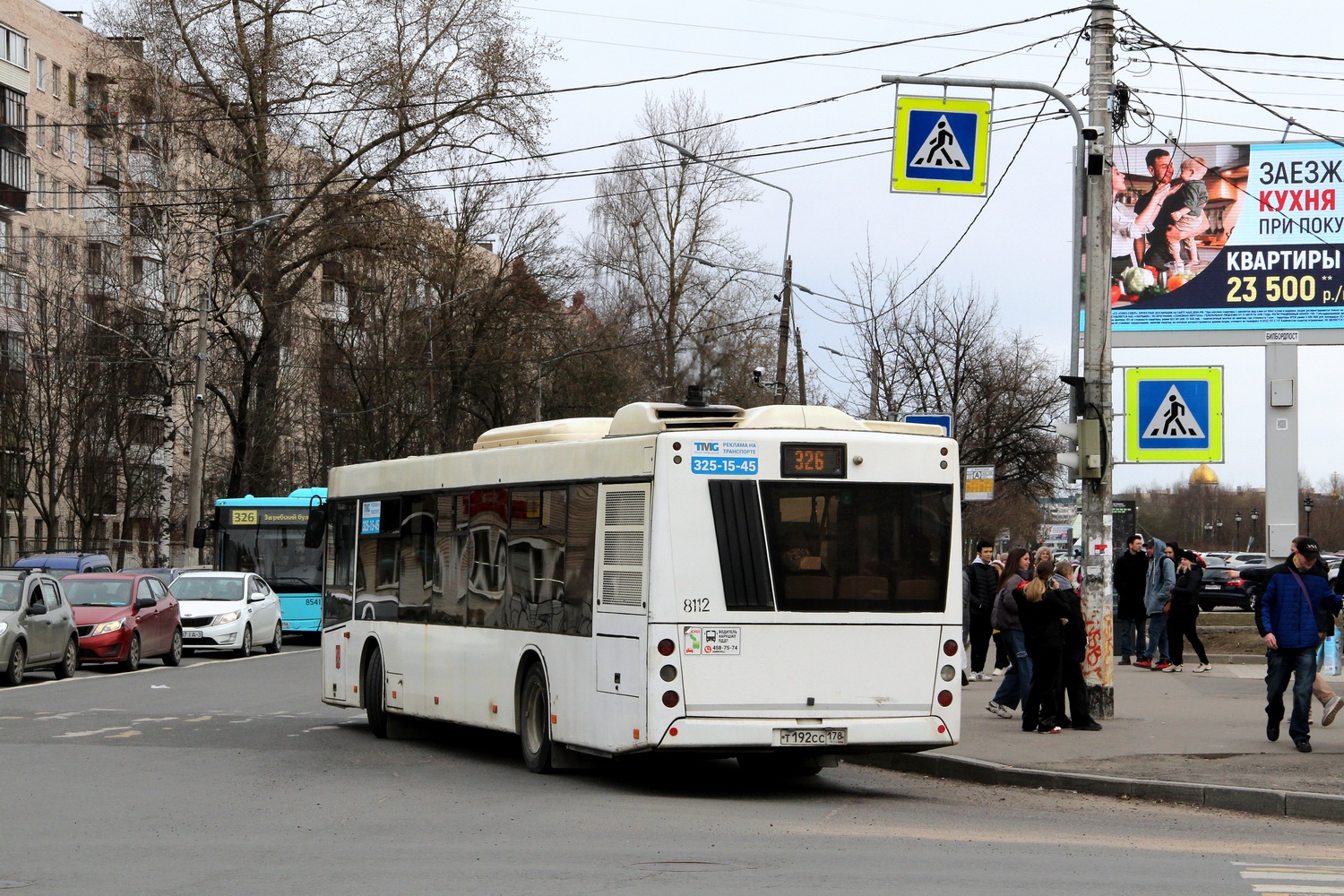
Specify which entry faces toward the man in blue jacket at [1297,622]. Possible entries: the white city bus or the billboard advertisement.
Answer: the billboard advertisement

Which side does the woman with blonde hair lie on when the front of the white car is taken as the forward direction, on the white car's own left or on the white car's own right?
on the white car's own left

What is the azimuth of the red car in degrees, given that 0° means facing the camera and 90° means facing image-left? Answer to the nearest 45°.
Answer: approximately 45°

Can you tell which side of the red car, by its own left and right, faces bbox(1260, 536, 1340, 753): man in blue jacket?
left

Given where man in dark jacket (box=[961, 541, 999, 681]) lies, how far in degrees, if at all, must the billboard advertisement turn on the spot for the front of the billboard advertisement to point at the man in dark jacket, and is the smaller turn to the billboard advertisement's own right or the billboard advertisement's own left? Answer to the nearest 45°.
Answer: approximately 45° to the billboard advertisement's own right

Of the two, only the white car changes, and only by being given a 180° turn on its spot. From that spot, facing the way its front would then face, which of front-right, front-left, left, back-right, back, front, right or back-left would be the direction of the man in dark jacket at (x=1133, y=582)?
right

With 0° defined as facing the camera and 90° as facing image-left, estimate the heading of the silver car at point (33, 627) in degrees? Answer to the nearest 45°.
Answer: approximately 45°

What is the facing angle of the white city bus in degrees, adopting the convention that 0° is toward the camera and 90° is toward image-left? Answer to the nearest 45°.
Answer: approximately 135°

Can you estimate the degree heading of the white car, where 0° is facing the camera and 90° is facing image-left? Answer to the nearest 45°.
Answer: approximately 45°

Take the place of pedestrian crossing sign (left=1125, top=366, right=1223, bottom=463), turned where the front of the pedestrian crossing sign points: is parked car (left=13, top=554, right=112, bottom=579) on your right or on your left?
on your right
